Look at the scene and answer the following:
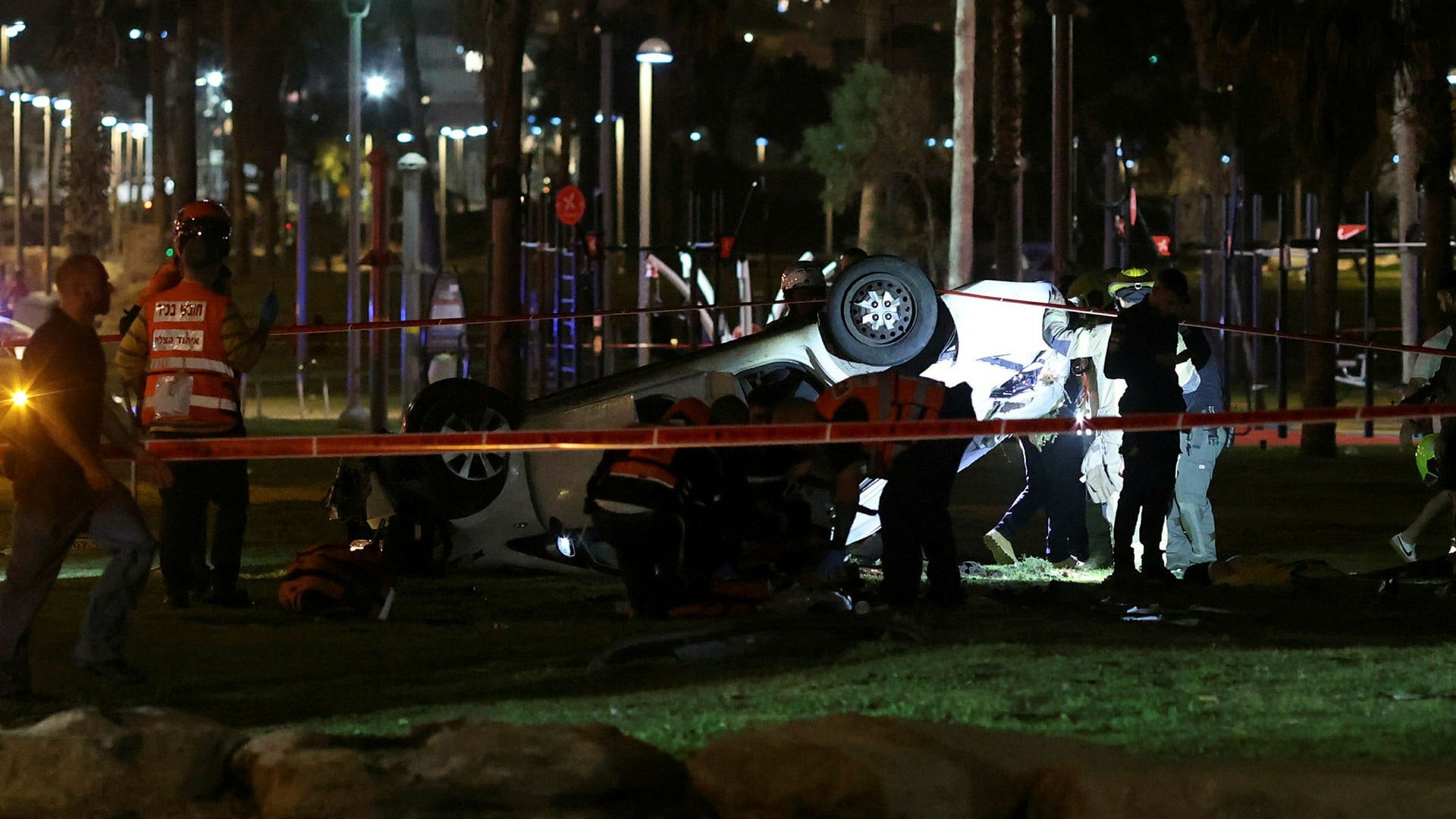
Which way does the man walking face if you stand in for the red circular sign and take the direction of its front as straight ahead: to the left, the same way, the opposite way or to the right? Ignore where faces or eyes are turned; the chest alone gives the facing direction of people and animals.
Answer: to the left

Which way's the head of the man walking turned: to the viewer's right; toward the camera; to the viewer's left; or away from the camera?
to the viewer's right

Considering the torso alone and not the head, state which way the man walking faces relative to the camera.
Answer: to the viewer's right

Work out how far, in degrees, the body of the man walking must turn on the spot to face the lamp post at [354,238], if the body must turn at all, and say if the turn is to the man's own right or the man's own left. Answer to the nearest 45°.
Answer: approximately 90° to the man's own left

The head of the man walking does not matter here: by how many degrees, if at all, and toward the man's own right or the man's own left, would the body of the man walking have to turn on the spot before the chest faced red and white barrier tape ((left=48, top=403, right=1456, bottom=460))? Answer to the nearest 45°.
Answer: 0° — they already face it

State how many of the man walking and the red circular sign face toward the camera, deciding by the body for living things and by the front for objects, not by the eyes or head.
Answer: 1

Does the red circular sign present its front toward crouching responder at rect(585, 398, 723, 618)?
yes

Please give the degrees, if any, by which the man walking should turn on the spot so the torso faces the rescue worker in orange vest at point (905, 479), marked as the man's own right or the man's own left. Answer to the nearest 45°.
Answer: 0° — they already face them

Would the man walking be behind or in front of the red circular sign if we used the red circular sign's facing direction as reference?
in front

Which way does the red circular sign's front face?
toward the camera

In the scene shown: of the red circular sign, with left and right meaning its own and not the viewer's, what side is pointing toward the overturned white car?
front

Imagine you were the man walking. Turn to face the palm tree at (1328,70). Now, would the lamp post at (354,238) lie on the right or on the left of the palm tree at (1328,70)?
left

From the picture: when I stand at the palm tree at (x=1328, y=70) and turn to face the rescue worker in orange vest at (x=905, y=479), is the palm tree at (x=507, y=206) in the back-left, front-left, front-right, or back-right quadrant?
front-right
